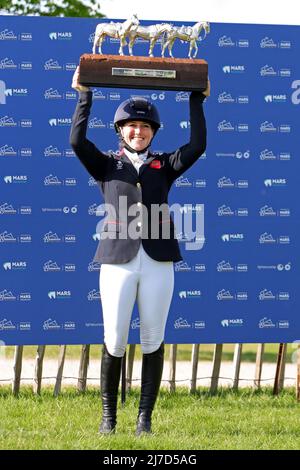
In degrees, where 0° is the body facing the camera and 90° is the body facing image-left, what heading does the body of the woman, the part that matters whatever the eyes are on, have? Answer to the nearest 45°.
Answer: approximately 0°

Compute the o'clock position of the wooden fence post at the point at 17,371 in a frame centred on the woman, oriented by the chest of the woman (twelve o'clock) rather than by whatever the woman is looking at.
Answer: The wooden fence post is roughly at 5 o'clock from the woman.

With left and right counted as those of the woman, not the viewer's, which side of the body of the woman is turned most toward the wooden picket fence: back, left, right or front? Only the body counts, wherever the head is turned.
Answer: back

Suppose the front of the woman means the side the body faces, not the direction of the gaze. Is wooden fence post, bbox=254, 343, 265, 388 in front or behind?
behind

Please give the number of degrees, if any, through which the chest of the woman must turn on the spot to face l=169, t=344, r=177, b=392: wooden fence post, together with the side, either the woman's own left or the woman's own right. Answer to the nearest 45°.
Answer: approximately 180°

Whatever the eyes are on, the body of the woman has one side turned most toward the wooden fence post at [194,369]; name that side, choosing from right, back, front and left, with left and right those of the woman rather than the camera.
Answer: back

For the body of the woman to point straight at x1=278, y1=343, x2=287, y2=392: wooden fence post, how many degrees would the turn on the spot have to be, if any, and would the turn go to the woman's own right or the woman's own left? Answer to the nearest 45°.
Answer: approximately 135° to the woman's own left

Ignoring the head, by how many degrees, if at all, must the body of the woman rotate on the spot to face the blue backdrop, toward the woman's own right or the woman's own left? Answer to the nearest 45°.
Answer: approximately 180°
